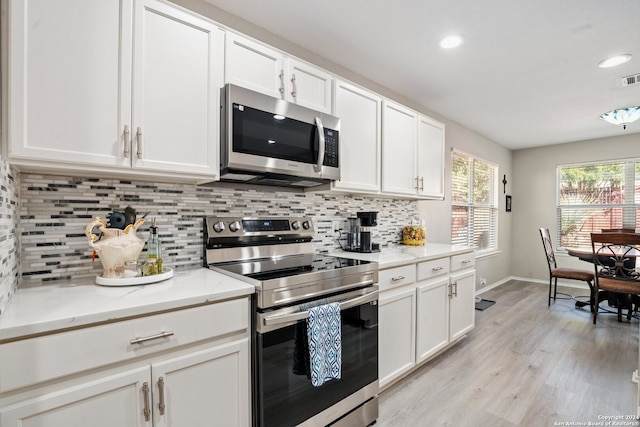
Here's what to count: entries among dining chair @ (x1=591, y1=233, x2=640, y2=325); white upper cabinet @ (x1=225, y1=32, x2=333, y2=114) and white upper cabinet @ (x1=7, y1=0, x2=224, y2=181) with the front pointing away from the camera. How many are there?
1

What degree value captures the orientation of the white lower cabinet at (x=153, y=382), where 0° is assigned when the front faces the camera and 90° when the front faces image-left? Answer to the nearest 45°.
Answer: approximately 315°

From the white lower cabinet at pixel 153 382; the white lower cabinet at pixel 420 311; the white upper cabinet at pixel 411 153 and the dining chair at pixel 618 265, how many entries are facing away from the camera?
1

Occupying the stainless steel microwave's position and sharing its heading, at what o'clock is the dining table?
The dining table is roughly at 10 o'clock from the stainless steel microwave.

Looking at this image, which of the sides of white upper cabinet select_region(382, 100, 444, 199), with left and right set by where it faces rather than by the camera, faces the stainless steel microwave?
right

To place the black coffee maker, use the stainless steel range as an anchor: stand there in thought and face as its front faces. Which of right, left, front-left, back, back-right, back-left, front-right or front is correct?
left

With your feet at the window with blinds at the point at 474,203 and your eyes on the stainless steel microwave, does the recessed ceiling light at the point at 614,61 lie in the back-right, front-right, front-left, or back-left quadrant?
front-left

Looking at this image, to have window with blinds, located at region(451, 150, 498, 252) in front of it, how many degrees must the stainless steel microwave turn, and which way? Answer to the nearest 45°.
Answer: approximately 90° to its left

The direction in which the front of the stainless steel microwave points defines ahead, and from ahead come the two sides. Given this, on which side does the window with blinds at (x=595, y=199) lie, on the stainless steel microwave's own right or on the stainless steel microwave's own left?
on the stainless steel microwave's own left

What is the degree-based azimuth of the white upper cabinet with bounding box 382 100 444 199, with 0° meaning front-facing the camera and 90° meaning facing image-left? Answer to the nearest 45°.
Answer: approximately 315°

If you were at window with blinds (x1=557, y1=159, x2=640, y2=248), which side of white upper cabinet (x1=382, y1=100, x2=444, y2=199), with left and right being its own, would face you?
left

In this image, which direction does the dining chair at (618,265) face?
away from the camera

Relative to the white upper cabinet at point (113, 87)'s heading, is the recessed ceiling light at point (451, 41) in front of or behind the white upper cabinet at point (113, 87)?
in front
